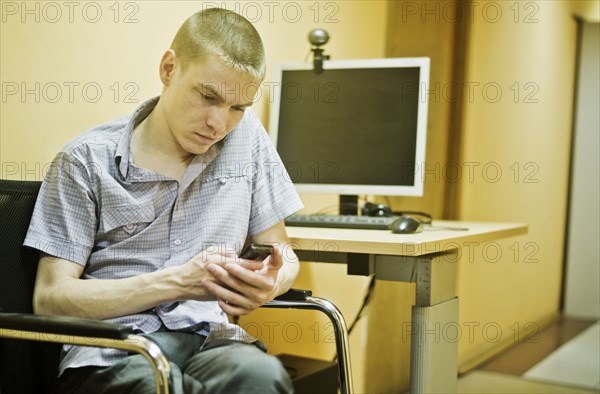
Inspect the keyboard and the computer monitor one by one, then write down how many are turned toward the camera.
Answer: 2

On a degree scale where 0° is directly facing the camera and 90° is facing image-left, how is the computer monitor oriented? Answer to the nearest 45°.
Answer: approximately 0°

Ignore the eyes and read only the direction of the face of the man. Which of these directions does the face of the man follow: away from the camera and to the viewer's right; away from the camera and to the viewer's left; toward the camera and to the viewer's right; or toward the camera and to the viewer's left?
toward the camera and to the viewer's right
